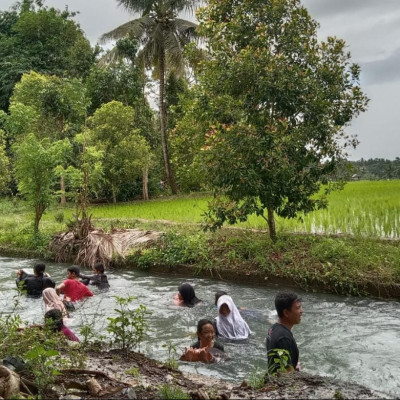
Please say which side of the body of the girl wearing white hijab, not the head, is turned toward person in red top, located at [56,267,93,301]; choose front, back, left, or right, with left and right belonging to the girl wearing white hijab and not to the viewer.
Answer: right

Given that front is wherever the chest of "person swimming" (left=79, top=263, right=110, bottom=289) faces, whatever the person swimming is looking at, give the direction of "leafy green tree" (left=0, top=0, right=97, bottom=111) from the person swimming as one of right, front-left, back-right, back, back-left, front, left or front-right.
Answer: right

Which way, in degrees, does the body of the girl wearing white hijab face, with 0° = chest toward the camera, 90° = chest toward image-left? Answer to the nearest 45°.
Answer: approximately 45°

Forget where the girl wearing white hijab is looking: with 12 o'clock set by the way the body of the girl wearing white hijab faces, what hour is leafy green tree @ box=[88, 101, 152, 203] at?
The leafy green tree is roughly at 4 o'clock from the girl wearing white hijab.

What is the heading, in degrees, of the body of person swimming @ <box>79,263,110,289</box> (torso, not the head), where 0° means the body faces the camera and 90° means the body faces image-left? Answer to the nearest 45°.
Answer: approximately 90°

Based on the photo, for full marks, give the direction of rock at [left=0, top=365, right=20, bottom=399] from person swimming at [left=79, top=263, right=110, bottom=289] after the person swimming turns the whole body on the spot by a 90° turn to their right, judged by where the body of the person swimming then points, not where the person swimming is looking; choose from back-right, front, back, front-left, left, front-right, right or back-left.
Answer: back

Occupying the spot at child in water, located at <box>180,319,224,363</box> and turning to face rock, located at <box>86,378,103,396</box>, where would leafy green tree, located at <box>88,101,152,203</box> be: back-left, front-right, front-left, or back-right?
back-right

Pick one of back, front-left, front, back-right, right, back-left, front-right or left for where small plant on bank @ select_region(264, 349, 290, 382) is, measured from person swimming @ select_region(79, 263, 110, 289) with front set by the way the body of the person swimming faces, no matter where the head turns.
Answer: left
